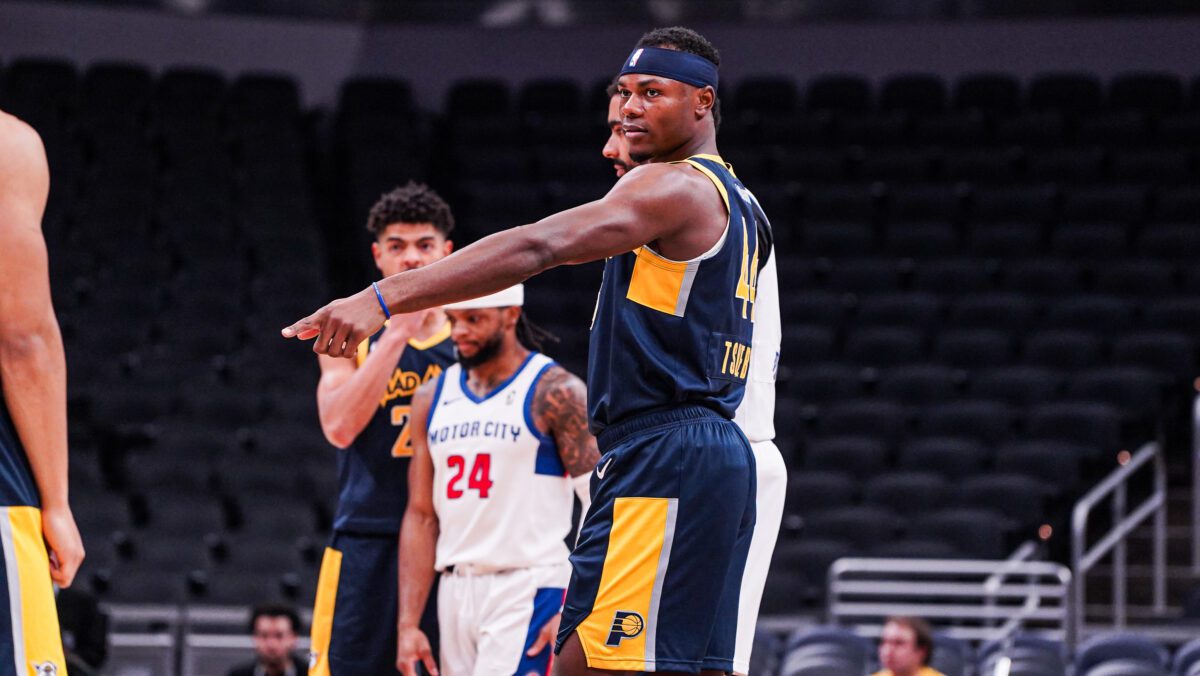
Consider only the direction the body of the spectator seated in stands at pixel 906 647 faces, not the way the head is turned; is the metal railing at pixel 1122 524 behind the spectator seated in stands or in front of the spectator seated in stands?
behind

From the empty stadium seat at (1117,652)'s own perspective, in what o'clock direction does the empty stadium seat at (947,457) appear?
the empty stadium seat at (947,457) is roughly at 5 o'clock from the empty stadium seat at (1117,652).

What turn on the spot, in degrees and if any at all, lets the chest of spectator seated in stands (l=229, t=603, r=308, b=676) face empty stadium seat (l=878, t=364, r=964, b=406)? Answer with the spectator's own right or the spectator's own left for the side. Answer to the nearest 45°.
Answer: approximately 135° to the spectator's own left

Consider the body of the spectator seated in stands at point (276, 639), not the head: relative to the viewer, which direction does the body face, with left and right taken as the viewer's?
facing the viewer

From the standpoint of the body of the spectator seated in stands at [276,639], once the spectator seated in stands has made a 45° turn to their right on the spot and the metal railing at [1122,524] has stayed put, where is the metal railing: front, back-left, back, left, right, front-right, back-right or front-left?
back-left

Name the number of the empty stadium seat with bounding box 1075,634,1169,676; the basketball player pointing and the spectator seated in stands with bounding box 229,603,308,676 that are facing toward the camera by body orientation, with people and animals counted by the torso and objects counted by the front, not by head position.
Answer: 2

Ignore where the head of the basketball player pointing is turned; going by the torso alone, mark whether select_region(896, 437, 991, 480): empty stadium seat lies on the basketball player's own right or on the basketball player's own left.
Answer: on the basketball player's own right

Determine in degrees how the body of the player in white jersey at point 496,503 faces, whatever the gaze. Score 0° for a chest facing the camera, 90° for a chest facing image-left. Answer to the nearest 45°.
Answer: approximately 45°

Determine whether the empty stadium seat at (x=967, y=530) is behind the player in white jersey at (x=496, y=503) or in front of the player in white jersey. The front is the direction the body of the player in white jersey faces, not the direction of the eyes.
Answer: behind

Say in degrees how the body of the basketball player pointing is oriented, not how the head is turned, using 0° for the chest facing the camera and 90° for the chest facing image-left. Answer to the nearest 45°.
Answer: approximately 90°

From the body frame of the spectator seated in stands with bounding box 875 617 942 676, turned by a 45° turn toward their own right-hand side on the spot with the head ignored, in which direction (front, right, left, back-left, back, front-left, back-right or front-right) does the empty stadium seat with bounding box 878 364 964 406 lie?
right

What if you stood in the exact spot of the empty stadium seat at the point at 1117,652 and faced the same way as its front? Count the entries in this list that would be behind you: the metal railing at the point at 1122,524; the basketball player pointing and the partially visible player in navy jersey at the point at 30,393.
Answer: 1

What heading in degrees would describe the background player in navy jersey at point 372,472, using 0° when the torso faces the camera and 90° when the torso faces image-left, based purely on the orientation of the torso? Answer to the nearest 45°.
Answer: approximately 315°

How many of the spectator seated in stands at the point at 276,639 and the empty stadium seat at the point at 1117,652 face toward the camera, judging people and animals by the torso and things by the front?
2
